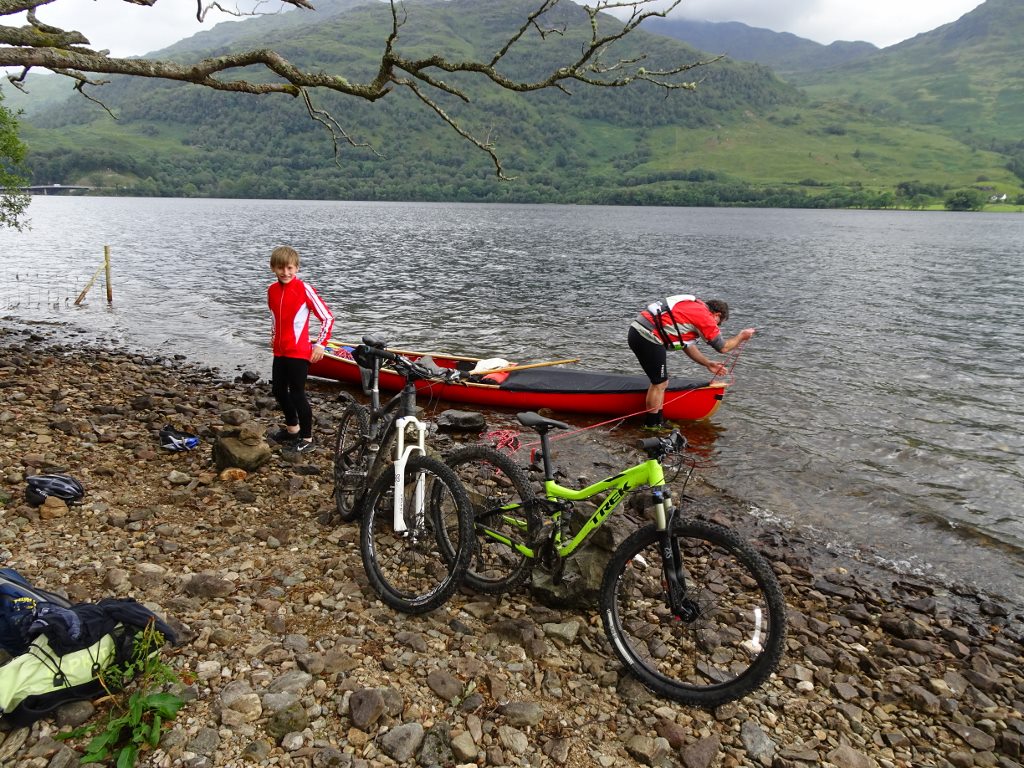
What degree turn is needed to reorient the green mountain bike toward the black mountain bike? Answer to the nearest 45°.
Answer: approximately 135° to its right

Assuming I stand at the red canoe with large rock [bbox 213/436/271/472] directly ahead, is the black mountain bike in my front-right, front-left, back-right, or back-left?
front-left

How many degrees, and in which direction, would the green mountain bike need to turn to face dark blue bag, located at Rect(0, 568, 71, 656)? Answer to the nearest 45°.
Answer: approximately 90° to its right

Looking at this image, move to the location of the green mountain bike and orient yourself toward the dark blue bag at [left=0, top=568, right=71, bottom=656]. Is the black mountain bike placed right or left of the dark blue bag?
right

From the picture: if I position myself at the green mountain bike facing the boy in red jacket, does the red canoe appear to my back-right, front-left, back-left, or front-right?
front-right

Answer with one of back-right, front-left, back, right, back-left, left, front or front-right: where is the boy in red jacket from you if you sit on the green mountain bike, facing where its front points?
back

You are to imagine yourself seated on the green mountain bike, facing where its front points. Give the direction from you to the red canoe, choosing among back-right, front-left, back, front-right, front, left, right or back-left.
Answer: back-left

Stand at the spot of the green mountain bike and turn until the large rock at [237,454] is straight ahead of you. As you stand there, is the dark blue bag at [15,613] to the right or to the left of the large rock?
left

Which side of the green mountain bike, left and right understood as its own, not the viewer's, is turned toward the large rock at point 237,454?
back

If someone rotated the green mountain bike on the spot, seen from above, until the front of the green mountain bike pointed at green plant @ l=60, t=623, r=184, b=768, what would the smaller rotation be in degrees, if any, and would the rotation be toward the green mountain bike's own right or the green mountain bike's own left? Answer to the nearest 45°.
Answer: approximately 90° to the green mountain bike's own right
